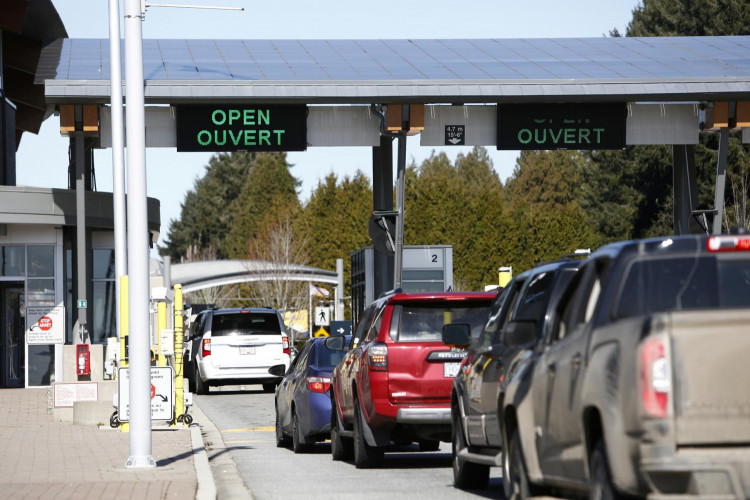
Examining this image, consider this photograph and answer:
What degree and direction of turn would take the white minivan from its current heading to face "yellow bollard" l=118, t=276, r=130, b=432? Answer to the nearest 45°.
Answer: approximately 180°

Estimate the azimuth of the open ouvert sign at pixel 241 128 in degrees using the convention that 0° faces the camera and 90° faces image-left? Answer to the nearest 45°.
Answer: approximately 0°

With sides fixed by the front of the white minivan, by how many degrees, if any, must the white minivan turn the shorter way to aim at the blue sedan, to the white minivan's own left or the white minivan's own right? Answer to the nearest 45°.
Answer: approximately 180°

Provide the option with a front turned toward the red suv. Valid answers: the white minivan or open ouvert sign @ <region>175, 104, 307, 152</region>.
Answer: the open ouvert sign

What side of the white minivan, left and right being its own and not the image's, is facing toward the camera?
back

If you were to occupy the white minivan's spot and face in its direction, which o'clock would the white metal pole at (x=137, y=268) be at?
The white metal pole is roughly at 6 o'clock from the white minivan.

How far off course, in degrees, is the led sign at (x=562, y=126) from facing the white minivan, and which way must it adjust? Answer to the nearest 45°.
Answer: approximately 90° to its right

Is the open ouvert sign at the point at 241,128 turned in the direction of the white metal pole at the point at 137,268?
yes

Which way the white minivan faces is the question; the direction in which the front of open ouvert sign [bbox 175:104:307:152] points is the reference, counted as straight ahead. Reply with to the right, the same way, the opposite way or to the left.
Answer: the opposite way

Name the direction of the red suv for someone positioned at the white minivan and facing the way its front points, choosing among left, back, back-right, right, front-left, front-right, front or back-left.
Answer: back
